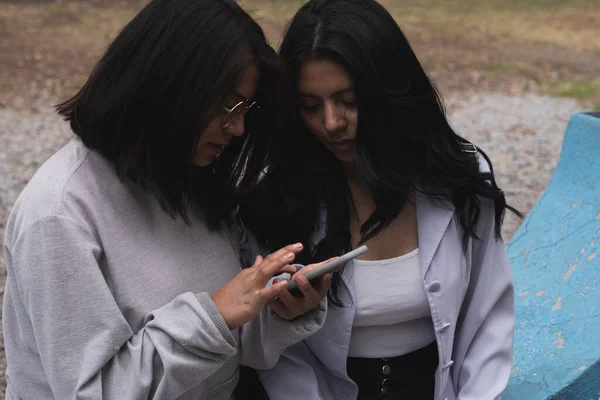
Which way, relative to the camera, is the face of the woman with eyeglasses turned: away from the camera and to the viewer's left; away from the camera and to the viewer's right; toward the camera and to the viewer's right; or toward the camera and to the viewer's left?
toward the camera and to the viewer's right

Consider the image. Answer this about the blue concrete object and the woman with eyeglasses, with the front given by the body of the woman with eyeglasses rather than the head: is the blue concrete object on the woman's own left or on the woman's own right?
on the woman's own left
